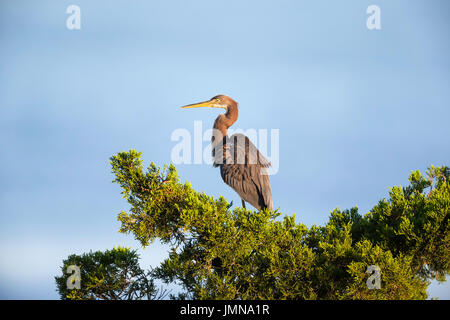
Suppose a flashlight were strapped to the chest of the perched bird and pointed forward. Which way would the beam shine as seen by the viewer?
to the viewer's left
